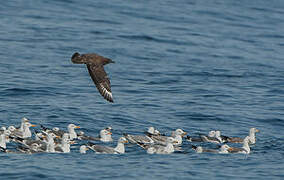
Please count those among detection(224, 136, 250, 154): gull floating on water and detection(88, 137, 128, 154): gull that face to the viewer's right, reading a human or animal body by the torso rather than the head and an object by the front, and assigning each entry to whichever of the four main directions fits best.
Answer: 2

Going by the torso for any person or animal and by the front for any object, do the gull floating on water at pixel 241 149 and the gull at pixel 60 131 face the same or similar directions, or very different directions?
same or similar directions

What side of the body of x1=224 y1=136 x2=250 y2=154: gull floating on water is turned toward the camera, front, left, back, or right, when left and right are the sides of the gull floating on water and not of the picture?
right

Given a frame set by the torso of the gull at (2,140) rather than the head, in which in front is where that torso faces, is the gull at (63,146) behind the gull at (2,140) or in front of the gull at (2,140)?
in front

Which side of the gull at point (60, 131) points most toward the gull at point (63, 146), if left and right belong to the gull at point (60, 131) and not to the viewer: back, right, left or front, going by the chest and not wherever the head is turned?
right

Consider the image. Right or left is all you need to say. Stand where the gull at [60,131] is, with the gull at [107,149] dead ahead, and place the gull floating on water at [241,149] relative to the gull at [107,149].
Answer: left

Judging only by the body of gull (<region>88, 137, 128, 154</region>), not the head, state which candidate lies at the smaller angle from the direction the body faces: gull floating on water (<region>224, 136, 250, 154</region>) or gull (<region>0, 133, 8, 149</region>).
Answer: the gull floating on water

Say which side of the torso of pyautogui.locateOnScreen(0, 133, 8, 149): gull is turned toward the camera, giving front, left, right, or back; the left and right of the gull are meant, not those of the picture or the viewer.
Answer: right

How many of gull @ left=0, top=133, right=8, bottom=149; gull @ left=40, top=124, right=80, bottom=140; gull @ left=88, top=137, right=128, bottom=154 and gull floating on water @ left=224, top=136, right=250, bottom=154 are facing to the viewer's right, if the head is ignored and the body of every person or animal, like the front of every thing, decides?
4

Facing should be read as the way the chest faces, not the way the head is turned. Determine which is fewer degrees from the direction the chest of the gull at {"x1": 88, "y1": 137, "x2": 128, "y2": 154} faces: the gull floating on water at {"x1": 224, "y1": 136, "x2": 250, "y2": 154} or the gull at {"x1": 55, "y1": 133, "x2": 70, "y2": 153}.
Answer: the gull floating on water

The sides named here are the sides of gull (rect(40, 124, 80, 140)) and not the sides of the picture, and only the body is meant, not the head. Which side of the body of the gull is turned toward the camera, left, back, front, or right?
right

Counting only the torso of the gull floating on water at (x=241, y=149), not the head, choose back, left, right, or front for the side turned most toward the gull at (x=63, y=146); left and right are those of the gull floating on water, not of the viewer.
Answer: back

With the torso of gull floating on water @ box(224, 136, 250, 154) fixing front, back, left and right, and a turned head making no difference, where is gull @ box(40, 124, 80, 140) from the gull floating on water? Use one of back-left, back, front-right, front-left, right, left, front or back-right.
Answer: back

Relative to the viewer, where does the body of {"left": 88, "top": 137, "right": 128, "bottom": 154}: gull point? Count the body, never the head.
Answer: to the viewer's right

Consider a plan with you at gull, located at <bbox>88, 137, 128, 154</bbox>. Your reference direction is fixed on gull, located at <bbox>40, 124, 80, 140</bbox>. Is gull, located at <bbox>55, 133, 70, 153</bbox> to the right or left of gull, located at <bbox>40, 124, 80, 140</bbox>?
left
